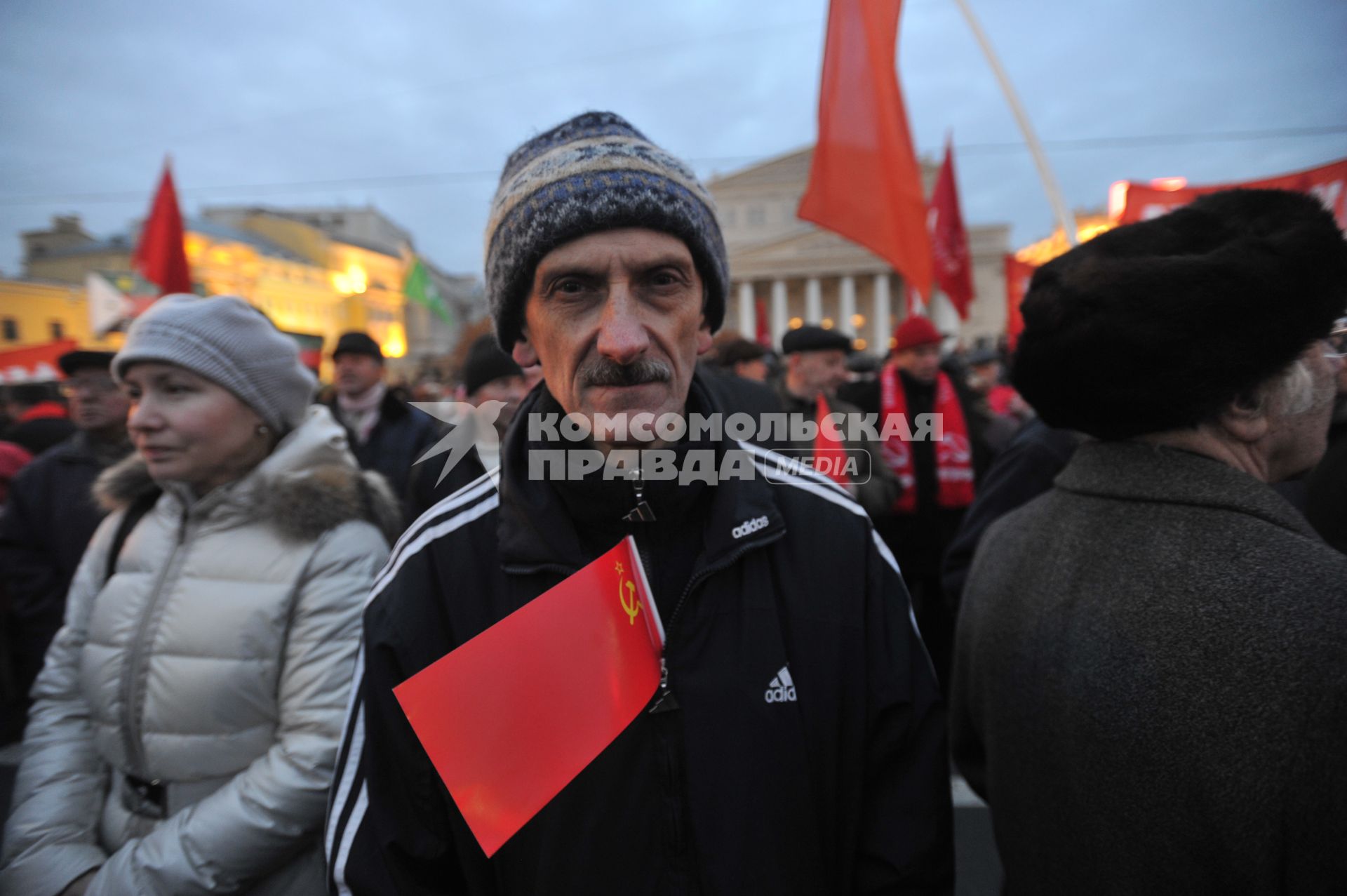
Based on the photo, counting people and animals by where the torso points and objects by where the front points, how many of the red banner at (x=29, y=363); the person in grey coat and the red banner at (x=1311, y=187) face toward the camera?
2

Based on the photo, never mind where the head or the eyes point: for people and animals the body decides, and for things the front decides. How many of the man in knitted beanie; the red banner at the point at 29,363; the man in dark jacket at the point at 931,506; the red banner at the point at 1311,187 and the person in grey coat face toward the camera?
4

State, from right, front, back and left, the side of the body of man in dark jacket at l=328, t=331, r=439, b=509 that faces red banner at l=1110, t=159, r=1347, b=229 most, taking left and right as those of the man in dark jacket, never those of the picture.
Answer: back

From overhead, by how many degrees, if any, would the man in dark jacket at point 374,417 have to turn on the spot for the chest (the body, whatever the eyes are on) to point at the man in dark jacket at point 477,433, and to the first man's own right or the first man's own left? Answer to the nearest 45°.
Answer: approximately 45° to the first man's own left

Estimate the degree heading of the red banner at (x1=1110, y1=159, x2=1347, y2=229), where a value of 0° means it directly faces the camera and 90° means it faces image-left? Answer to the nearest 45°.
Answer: approximately 0°

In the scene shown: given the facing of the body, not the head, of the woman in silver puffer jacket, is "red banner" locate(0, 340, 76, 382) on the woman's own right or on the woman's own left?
on the woman's own right

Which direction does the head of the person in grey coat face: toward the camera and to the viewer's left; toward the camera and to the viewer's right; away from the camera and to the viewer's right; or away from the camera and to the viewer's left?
away from the camera and to the viewer's right
